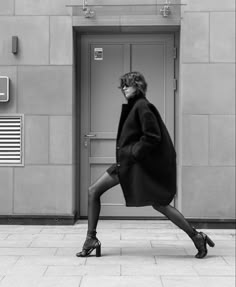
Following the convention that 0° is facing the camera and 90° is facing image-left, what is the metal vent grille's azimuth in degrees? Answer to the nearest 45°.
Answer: approximately 0°

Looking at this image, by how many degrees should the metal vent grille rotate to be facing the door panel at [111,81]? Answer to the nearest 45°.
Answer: approximately 90° to its left

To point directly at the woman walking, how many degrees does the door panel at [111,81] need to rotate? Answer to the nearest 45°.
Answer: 0° — it already faces them

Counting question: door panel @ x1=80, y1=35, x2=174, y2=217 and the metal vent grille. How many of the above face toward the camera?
2
